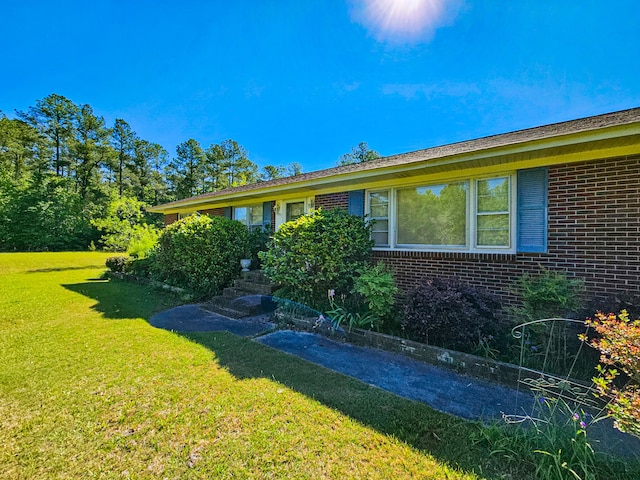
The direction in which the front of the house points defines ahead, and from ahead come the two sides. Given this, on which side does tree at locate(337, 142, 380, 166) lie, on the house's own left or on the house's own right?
on the house's own right

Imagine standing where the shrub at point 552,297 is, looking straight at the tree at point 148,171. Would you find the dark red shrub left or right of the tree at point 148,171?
left

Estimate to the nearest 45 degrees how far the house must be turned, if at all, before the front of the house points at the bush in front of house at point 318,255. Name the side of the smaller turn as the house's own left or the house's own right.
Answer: approximately 45° to the house's own right

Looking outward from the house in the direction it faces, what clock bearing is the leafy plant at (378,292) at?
The leafy plant is roughly at 1 o'clock from the house.

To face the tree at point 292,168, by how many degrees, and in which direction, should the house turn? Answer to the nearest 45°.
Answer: approximately 90° to its right

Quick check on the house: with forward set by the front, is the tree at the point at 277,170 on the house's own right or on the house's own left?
on the house's own right

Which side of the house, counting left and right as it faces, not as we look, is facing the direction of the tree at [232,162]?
right

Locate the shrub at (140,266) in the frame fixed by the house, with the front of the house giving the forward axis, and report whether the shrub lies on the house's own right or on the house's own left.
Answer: on the house's own right

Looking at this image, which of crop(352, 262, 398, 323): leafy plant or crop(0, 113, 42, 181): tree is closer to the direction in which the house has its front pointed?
the leafy plant

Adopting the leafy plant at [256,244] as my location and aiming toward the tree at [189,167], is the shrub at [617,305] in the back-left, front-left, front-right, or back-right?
back-right

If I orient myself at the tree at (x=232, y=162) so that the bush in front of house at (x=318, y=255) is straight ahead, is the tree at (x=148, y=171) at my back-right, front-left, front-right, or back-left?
back-right

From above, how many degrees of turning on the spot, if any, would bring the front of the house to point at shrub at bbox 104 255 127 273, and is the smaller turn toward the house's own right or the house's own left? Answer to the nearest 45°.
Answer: approximately 45° to the house's own right

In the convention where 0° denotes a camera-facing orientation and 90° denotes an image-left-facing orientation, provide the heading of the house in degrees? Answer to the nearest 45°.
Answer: approximately 45°

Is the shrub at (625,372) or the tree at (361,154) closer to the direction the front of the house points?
the shrub
